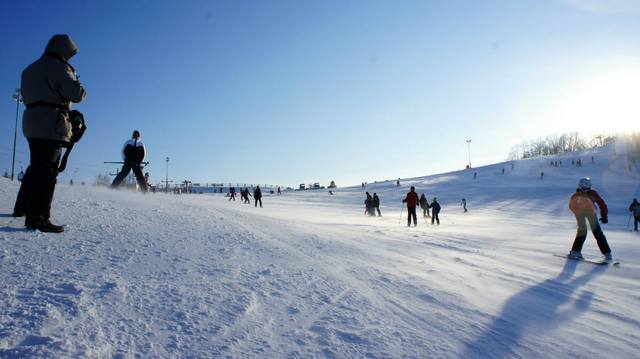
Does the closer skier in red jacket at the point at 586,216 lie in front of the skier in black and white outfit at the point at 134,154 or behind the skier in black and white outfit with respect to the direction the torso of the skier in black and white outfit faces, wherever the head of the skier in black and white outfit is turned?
in front

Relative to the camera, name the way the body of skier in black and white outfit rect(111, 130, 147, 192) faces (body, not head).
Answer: toward the camera
